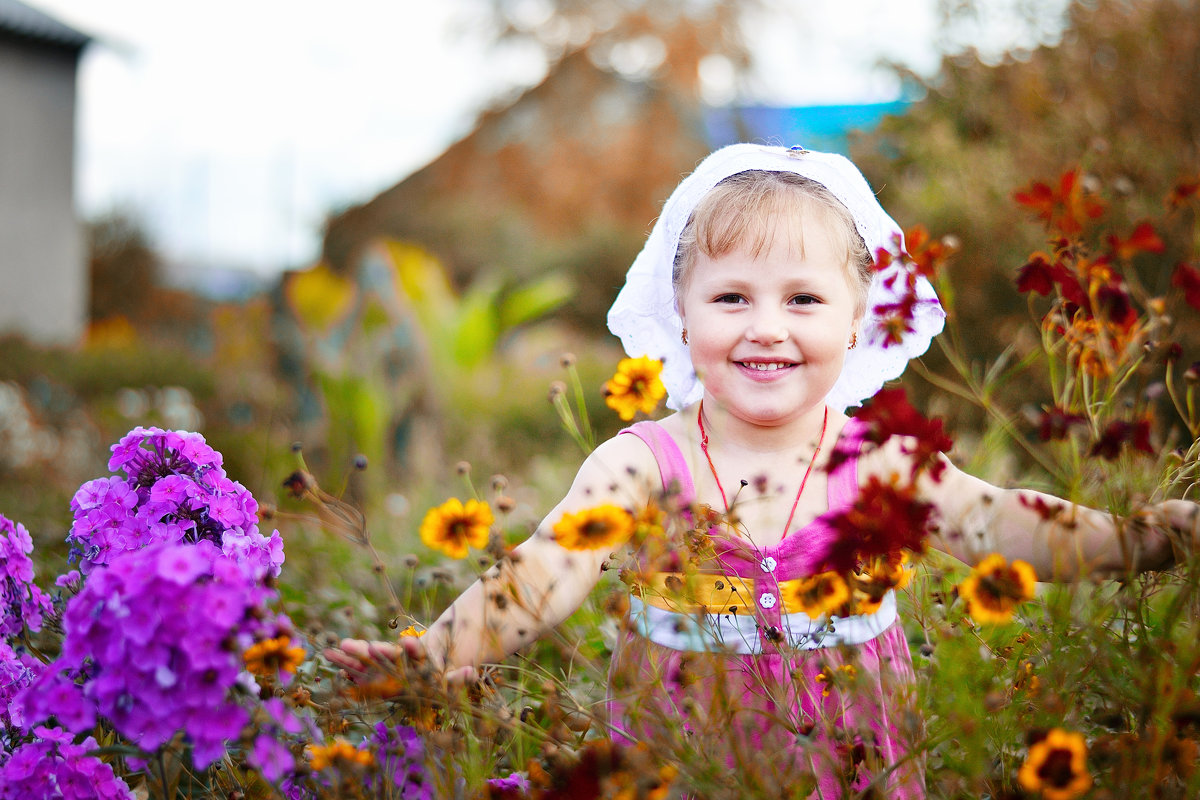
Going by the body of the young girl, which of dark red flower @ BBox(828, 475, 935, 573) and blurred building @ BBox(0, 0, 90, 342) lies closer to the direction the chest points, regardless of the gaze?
the dark red flower

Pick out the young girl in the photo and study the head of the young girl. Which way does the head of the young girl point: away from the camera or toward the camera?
toward the camera

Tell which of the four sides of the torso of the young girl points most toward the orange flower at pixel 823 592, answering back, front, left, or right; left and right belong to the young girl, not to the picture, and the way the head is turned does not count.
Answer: front

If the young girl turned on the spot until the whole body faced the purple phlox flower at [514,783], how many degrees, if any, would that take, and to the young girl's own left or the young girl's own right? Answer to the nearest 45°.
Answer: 0° — they already face it

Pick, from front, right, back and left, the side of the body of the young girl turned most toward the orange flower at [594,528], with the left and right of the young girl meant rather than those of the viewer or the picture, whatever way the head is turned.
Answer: front

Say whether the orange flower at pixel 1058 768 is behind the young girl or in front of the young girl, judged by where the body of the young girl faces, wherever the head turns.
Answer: in front

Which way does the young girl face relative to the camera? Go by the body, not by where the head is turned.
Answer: toward the camera
